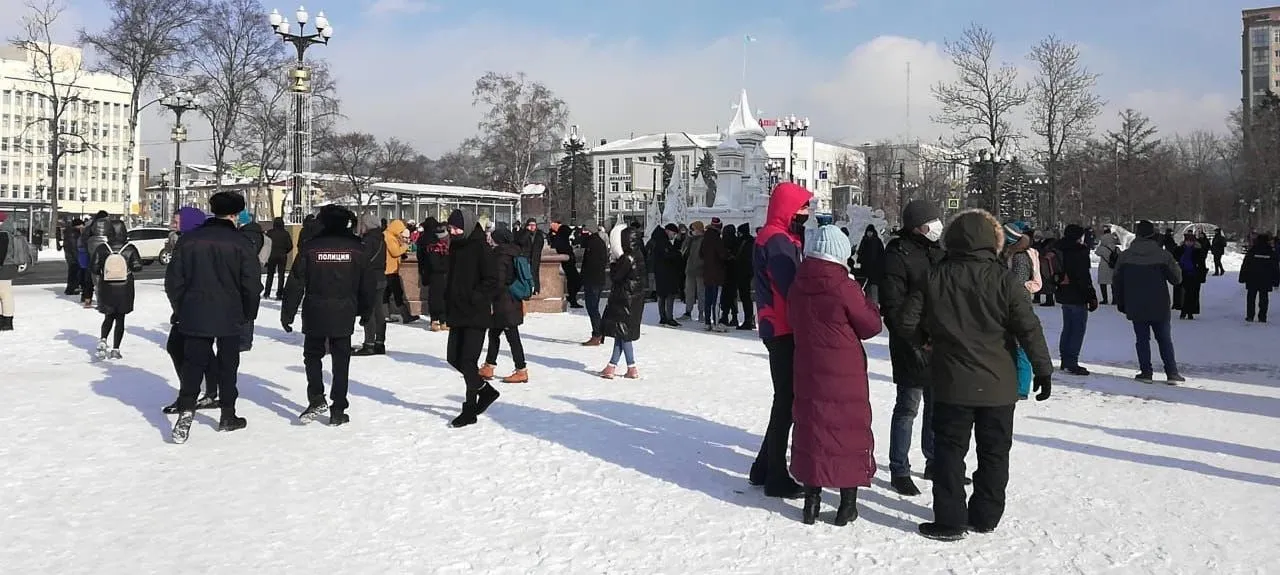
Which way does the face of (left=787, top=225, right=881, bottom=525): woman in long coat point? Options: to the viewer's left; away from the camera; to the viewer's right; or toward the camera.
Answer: away from the camera

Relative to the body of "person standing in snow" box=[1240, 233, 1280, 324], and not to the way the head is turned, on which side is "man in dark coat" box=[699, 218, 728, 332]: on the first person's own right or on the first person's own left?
on the first person's own left

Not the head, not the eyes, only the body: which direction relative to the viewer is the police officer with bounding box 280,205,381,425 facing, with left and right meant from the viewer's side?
facing away from the viewer

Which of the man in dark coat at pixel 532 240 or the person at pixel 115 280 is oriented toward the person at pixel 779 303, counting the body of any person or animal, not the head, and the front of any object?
the man in dark coat

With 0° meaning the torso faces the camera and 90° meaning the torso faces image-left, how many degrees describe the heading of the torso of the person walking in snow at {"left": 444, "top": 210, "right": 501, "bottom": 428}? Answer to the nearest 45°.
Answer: approximately 45°

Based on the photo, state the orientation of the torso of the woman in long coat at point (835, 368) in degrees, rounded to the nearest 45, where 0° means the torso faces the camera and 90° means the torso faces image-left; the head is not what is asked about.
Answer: approximately 225°

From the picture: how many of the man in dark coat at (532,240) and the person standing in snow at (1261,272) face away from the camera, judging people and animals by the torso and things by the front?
1
